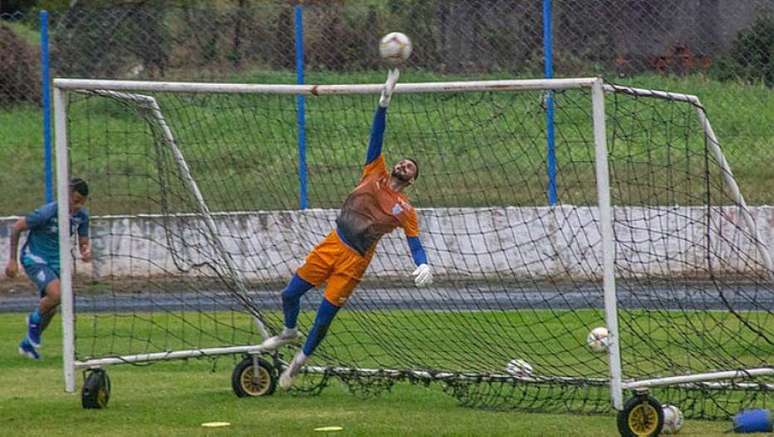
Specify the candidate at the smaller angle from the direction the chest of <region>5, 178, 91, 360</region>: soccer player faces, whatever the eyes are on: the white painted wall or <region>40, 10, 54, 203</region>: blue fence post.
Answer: the white painted wall

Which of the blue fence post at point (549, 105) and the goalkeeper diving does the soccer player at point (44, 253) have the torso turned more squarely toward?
the goalkeeper diving

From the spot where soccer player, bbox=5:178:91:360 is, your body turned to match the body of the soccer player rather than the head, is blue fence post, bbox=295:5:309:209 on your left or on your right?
on your left

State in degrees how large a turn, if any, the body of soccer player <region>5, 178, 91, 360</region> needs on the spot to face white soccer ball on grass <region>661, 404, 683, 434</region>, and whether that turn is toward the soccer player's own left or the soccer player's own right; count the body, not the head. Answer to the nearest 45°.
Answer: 0° — they already face it

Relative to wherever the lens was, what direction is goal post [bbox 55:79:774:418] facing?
facing the viewer and to the left of the viewer

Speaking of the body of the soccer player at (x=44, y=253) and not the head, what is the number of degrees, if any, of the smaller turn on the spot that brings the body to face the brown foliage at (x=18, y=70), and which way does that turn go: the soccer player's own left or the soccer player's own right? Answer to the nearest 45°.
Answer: approximately 135° to the soccer player's own left

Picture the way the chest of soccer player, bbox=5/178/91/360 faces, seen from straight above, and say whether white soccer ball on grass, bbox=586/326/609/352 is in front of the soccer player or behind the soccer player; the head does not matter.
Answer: in front

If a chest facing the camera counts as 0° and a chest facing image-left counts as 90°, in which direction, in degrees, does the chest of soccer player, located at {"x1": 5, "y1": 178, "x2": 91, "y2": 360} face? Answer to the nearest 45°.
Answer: approximately 315°

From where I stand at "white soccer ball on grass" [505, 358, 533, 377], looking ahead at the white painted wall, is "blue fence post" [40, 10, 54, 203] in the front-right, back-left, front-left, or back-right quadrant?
front-left
